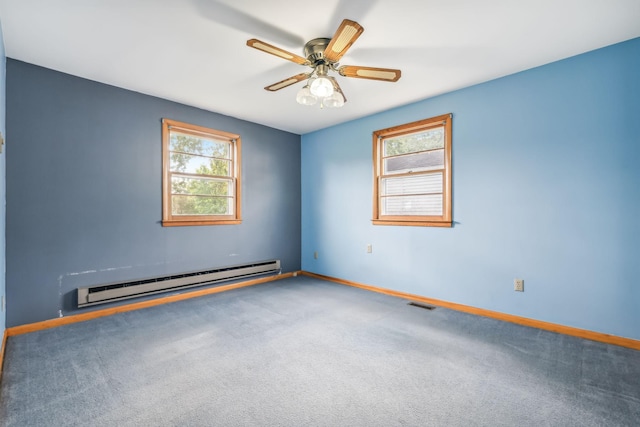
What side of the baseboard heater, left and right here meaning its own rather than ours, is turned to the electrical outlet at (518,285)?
front

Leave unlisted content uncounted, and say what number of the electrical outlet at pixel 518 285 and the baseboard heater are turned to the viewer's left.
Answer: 0

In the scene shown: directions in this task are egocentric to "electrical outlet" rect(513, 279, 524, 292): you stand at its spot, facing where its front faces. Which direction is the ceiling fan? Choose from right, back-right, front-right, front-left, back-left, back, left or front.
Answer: front-right

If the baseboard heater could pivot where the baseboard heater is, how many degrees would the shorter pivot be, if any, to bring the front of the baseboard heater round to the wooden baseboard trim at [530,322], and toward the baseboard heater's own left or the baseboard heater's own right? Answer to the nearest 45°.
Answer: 0° — it already faces it

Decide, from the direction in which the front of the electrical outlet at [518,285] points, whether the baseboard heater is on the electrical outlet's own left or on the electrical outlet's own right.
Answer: on the electrical outlet's own right

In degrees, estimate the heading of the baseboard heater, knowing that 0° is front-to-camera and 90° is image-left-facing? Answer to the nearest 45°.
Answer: approximately 315°

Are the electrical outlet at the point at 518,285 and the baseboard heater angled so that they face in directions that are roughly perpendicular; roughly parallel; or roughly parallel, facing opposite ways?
roughly perpendicular

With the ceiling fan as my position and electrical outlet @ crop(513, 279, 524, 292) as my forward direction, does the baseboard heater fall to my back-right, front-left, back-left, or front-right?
back-left

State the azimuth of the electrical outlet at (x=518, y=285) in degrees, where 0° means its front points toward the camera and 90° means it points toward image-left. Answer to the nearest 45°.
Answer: approximately 0°

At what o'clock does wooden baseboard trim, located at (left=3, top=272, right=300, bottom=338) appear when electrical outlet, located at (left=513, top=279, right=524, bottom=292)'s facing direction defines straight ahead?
The wooden baseboard trim is roughly at 2 o'clock from the electrical outlet.
